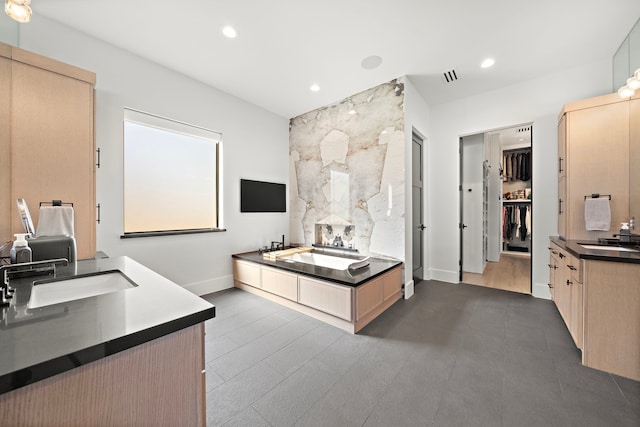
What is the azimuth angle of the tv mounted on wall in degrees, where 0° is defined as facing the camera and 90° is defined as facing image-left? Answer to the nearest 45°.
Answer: approximately 315°

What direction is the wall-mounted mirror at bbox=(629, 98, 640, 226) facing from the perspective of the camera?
to the viewer's left

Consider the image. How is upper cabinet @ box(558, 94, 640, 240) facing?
to the viewer's left

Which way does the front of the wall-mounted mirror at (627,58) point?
to the viewer's left

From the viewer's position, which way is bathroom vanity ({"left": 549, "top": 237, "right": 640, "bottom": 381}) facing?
facing to the left of the viewer

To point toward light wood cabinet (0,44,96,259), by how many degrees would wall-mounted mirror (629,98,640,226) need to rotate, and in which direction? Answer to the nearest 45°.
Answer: approximately 45° to its left

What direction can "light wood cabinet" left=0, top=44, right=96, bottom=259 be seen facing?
to the viewer's right
